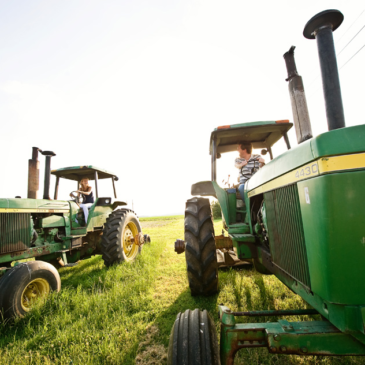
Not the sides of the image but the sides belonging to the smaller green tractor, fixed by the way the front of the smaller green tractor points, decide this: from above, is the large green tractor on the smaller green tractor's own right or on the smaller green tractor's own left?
on the smaller green tractor's own left

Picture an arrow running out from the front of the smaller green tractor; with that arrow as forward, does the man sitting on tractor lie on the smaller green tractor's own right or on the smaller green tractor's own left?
on the smaller green tractor's own left

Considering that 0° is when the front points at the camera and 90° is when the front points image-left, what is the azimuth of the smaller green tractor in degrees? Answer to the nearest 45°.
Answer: approximately 45°
